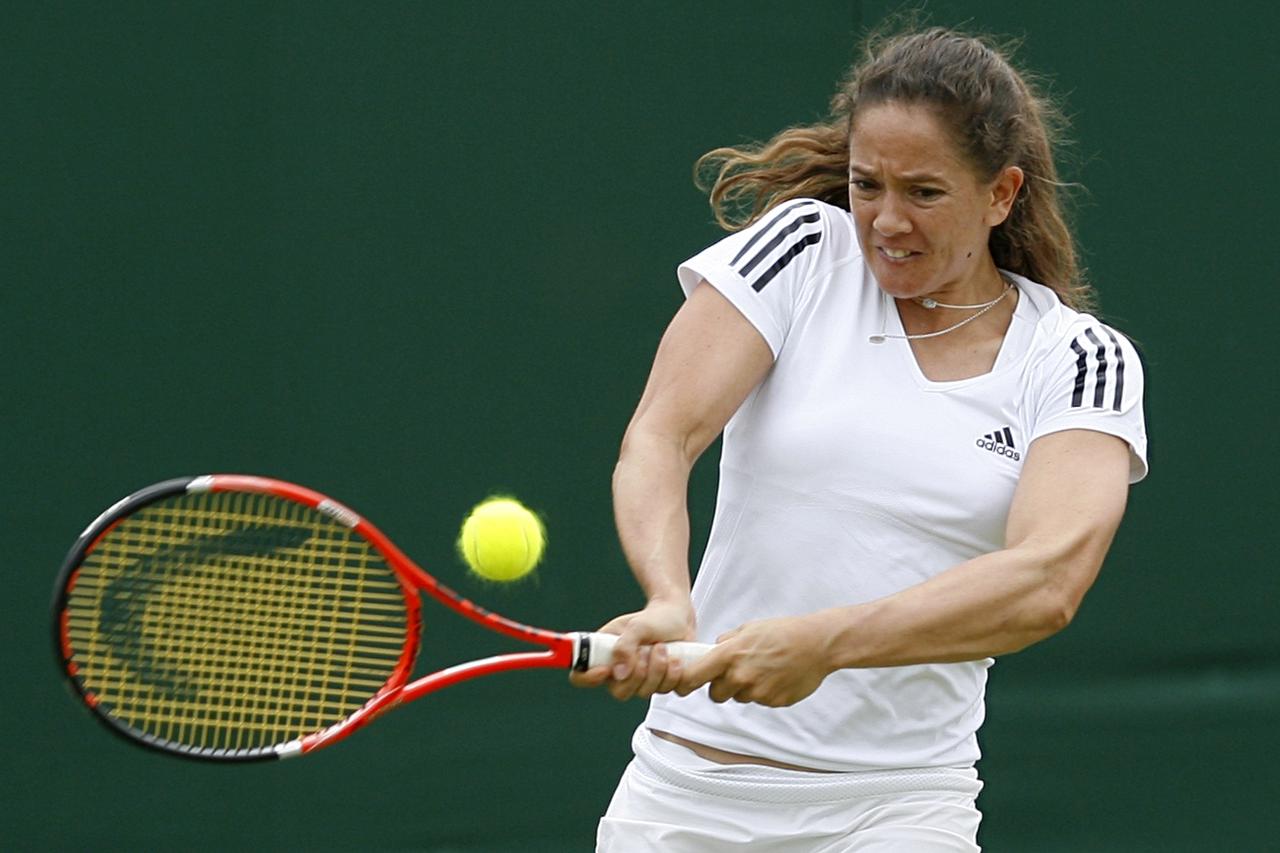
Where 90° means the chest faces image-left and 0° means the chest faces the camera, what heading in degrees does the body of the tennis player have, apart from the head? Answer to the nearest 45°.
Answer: approximately 0°

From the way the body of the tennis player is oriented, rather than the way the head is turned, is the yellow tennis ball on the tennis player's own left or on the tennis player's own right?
on the tennis player's own right
